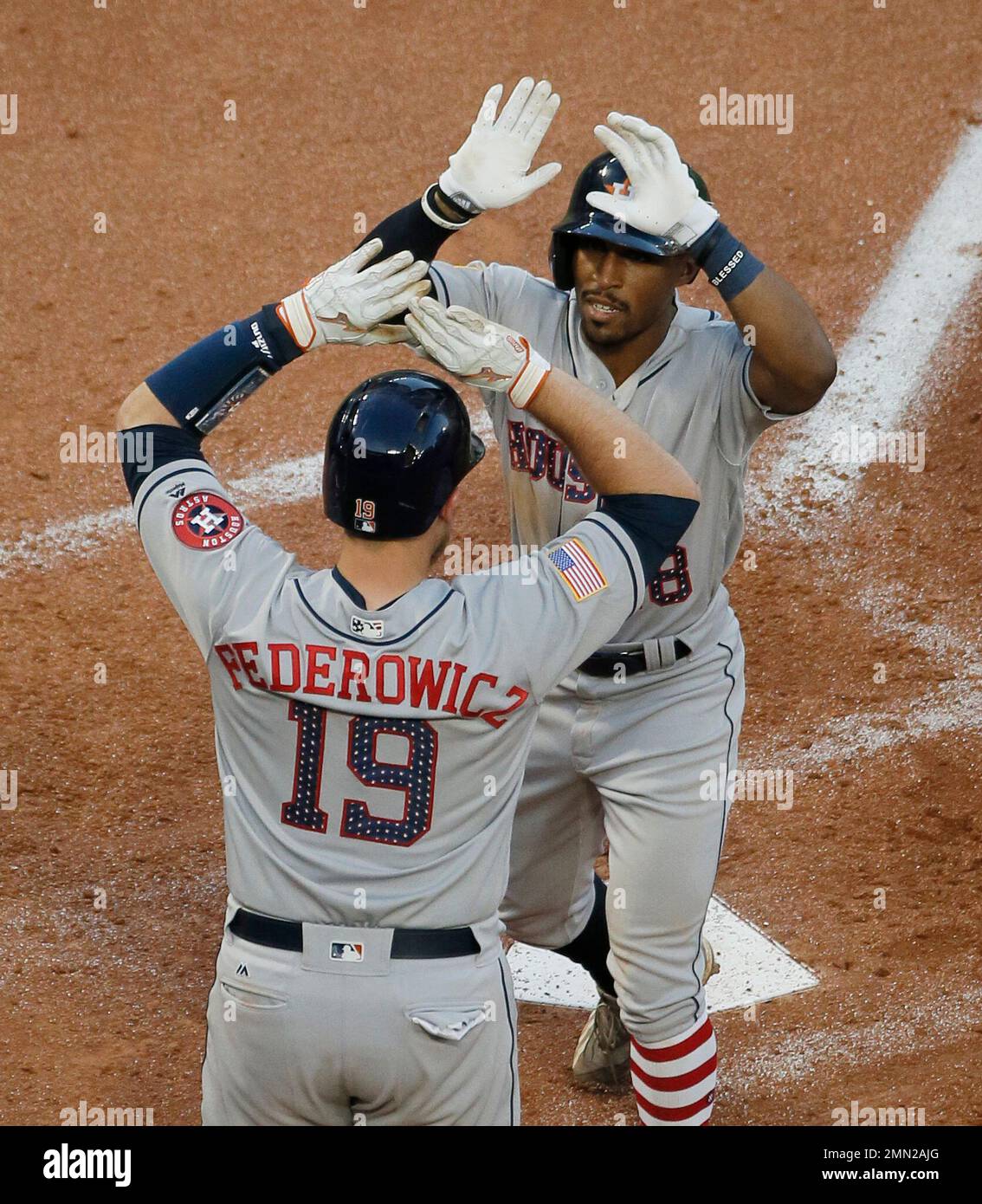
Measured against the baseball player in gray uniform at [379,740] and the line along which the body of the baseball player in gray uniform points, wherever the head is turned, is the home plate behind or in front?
in front

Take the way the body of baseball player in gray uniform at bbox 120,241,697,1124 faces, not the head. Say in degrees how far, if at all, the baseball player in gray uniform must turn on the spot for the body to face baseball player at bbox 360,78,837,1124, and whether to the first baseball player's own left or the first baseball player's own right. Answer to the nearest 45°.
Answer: approximately 45° to the first baseball player's own right

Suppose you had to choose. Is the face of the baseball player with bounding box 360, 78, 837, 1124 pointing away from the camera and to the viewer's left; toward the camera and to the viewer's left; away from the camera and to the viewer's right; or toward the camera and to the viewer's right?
toward the camera and to the viewer's left

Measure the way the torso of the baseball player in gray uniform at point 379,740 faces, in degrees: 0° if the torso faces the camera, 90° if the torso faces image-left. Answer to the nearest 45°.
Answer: approximately 180°
